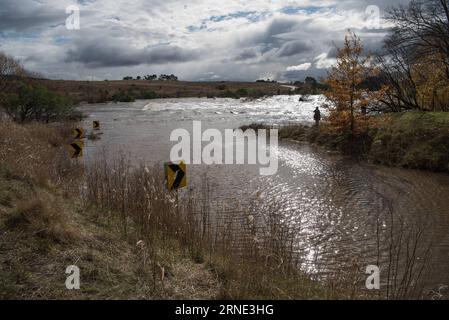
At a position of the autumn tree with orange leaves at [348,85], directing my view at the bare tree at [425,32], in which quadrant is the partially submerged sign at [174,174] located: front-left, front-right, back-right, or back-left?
back-right

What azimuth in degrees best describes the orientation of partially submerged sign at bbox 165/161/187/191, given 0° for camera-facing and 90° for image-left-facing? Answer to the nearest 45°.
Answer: approximately 0°

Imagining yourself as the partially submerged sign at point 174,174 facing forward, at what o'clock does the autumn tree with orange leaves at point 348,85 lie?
The autumn tree with orange leaves is roughly at 7 o'clock from the partially submerged sign.

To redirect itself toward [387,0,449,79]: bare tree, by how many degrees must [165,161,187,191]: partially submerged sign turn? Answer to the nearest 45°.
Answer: approximately 135° to its left
